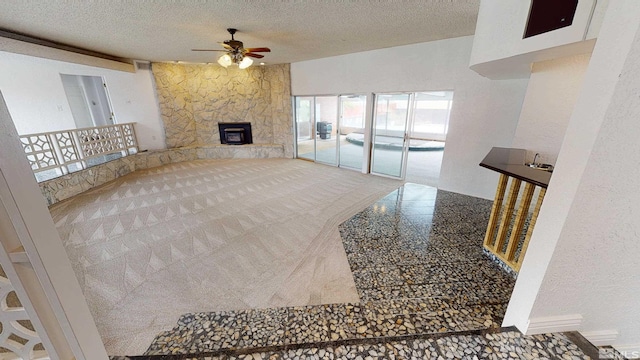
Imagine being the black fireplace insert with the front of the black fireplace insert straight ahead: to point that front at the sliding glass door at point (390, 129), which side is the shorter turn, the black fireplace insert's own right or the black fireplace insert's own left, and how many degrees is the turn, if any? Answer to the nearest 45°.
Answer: approximately 45° to the black fireplace insert's own left

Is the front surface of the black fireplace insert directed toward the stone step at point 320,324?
yes

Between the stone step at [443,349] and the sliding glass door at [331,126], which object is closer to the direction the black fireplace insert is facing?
the stone step

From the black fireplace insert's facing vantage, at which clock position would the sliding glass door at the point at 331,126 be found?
The sliding glass door is roughly at 10 o'clock from the black fireplace insert.

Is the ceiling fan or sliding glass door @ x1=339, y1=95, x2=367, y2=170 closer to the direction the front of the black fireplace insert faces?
the ceiling fan

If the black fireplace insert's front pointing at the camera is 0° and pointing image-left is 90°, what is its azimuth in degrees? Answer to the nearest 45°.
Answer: approximately 0°

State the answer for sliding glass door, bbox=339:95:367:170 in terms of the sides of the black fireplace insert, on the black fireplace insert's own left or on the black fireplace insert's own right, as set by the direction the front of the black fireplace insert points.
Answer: on the black fireplace insert's own left

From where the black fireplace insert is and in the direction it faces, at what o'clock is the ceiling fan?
The ceiling fan is roughly at 12 o'clock from the black fireplace insert.

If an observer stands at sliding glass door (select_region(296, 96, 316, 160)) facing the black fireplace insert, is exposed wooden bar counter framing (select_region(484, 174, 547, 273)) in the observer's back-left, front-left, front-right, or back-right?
back-left

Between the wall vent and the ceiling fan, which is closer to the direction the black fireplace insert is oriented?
the ceiling fan

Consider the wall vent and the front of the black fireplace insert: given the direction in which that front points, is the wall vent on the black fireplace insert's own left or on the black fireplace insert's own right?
on the black fireplace insert's own right

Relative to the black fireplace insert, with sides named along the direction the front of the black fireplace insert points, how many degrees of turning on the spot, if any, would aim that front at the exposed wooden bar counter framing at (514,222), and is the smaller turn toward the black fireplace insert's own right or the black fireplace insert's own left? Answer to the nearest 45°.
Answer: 0° — it already faces it

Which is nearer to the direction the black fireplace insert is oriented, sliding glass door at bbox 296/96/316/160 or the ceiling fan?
the ceiling fan
